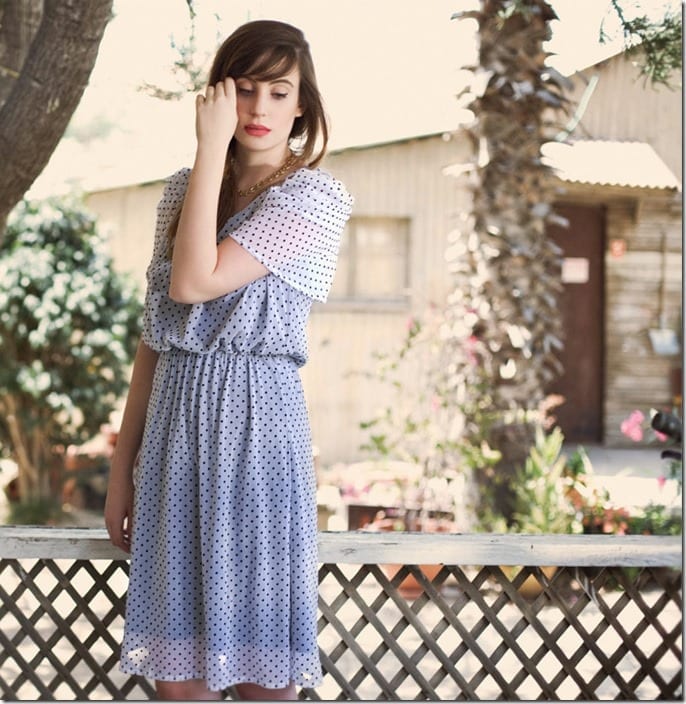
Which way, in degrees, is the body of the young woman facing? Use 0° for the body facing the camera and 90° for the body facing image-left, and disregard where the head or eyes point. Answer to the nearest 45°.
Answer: approximately 45°

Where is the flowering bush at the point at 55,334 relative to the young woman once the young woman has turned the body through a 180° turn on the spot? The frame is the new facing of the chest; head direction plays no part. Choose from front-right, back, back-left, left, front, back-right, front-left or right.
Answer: front-left

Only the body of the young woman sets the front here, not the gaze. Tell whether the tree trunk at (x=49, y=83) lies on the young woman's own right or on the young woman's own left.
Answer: on the young woman's own right

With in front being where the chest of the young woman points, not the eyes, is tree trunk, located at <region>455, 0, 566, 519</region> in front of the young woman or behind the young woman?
behind

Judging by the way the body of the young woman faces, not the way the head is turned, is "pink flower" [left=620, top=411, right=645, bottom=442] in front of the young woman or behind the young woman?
behind
